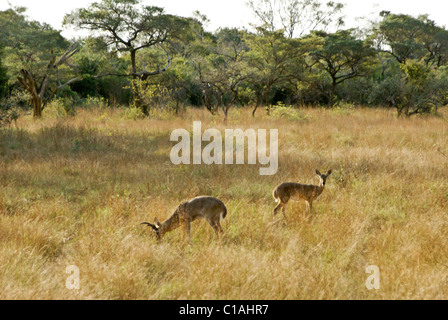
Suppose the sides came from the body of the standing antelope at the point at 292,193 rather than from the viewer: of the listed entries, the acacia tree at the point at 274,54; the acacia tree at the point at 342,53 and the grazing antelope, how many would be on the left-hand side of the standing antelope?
2

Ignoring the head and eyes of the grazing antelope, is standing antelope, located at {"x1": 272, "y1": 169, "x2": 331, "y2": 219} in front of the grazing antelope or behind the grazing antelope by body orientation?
behind

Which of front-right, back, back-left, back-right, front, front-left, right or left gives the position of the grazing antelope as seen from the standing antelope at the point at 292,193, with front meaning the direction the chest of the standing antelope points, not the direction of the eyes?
back-right

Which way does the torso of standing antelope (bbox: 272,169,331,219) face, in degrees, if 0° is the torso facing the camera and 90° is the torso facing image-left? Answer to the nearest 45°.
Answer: approximately 270°

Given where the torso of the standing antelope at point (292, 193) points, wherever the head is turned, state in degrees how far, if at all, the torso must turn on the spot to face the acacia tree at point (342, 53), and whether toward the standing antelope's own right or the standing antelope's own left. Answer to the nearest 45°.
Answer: approximately 90° to the standing antelope's own left

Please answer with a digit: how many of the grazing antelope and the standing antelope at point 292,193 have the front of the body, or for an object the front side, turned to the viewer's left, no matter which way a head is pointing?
1

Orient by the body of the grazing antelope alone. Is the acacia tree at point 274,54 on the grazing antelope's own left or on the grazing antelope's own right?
on the grazing antelope's own right

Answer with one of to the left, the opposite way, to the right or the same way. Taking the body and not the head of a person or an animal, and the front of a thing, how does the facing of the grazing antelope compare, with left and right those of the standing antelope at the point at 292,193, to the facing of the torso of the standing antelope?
the opposite way

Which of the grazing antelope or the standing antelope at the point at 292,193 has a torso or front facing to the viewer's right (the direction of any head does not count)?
the standing antelope

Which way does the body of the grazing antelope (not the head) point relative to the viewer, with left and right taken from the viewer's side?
facing to the left of the viewer

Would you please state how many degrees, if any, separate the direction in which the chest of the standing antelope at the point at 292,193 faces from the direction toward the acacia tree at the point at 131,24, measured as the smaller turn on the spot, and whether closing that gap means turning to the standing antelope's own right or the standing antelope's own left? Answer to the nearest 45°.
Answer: approximately 135° to the standing antelope's own left
